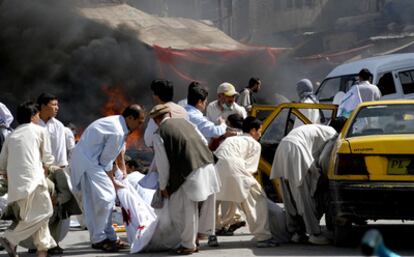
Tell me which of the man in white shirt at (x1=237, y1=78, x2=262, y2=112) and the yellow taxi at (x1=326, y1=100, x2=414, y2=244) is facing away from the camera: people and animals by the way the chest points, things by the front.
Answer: the yellow taxi

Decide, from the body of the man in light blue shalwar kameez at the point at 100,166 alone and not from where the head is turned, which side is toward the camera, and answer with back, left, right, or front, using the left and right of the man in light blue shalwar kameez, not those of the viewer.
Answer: right

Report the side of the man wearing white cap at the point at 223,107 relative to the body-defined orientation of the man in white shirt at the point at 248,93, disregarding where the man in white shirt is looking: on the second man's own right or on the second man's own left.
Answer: on the second man's own right

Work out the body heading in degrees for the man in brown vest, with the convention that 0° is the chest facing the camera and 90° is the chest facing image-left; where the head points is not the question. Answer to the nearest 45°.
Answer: approximately 135°

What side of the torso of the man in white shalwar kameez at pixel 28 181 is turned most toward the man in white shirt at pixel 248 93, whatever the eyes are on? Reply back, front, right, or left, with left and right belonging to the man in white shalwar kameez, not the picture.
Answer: front

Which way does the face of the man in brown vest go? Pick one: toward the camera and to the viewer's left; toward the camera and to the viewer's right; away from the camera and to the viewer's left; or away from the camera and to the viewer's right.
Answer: away from the camera and to the viewer's left

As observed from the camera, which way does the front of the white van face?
facing the viewer and to the left of the viewer

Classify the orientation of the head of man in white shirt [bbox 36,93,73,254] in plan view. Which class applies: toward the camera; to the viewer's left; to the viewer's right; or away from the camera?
to the viewer's right

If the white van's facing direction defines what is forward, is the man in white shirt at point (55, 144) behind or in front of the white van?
in front

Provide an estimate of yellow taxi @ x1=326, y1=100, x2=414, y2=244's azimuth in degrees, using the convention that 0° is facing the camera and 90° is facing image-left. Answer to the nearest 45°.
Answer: approximately 180°

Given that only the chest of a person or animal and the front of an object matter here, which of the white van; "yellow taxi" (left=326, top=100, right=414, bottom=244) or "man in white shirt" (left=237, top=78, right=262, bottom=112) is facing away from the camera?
the yellow taxi
